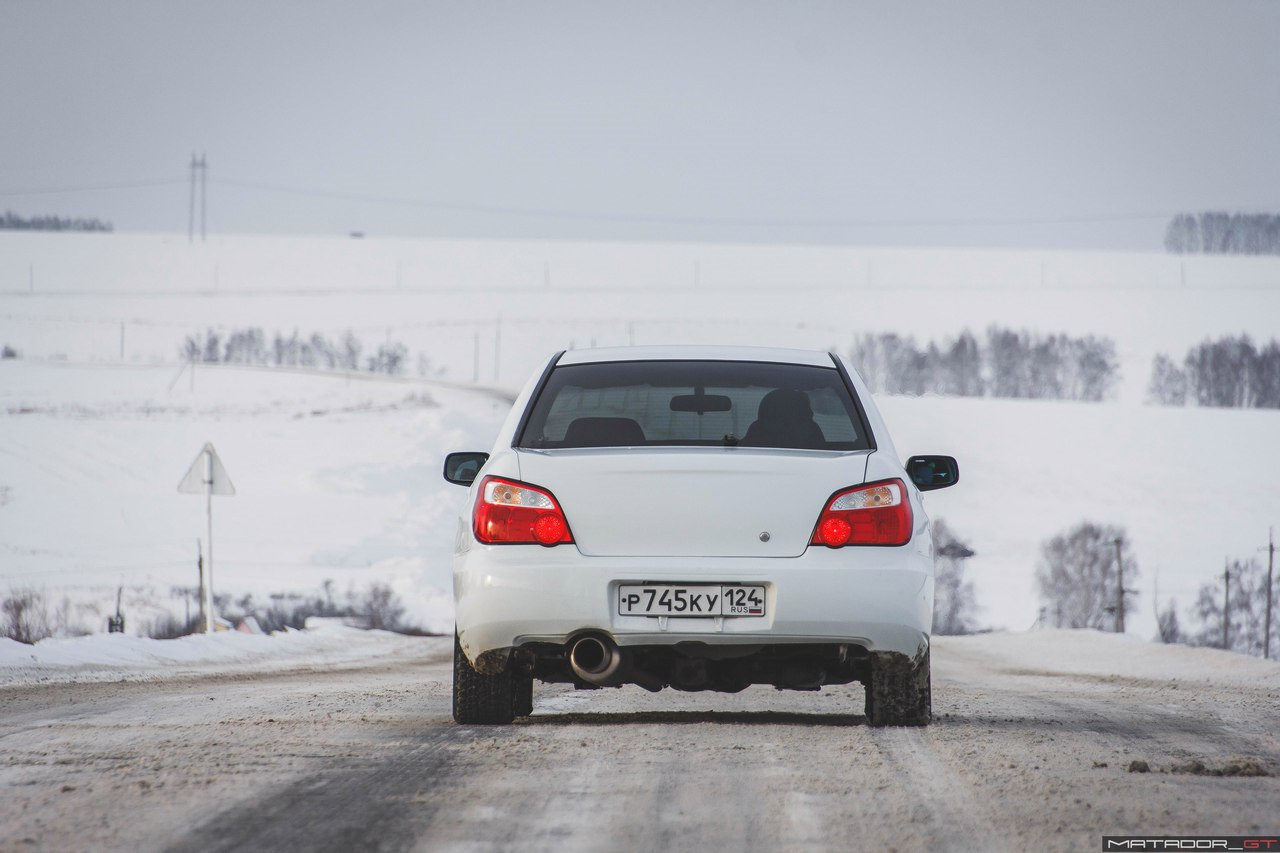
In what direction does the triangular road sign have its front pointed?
away from the camera

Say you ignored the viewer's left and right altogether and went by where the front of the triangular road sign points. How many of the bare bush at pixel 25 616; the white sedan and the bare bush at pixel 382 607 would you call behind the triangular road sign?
1

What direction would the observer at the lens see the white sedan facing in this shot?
facing away from the viewer

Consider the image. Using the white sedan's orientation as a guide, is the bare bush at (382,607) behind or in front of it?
in front

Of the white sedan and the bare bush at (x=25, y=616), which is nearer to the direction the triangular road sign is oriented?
the bare bush

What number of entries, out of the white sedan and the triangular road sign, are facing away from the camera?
2

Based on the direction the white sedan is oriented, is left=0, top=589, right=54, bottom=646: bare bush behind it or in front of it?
in front

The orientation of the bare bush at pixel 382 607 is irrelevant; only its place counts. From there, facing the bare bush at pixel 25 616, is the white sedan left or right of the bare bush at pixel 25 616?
left

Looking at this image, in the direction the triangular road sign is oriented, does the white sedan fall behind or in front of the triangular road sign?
behind
